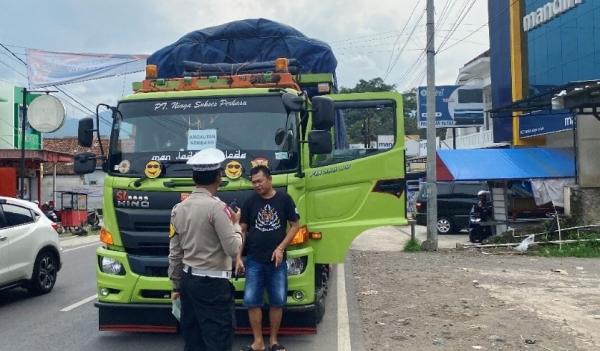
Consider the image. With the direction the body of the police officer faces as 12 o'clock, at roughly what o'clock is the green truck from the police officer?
The green truck is roughly at 11 o'clock from the police officer.

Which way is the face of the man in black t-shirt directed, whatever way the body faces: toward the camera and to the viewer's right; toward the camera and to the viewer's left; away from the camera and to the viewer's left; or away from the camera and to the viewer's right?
toward the camera and to the viewer's left

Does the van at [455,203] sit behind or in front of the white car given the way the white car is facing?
behind

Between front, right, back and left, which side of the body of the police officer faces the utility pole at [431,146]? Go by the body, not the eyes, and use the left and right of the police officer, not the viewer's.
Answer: front

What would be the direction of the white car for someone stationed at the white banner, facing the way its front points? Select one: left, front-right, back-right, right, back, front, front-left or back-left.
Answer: front

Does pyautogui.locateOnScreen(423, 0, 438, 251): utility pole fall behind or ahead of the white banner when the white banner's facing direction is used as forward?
ahead

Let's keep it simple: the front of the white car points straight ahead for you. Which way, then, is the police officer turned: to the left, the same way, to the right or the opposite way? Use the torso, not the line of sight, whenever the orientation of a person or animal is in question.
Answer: the opposite way

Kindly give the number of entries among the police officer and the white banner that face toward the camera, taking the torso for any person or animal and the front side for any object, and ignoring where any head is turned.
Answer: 1

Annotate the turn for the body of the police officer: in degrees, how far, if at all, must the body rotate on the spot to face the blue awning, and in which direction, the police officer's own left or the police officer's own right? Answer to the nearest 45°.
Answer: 0° — they already face it

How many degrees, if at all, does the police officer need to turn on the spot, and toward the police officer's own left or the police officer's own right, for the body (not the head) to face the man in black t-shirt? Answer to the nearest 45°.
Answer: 0° — they already face them

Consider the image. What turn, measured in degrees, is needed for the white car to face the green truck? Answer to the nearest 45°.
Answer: approximately 90° to its left

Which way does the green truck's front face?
toward the camera

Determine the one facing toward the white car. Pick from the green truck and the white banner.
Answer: the white banner
